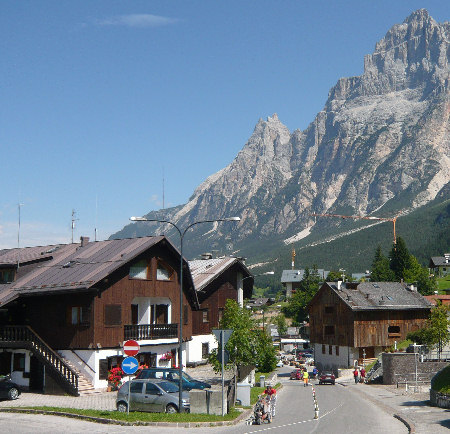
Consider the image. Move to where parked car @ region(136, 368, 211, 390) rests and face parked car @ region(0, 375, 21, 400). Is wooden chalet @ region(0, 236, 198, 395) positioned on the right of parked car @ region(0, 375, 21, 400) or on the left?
right

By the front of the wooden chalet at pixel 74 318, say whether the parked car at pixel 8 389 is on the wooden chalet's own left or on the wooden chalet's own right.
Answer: on the wooden chalet's own right

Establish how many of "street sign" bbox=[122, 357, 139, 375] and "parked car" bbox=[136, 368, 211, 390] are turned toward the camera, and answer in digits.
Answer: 1

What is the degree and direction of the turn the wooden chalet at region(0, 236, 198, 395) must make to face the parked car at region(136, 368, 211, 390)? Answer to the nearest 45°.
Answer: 0° — it already faces it

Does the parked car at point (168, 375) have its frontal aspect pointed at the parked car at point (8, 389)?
no

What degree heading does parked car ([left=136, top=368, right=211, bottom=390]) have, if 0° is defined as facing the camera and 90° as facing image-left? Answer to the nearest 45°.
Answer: approximately 270°

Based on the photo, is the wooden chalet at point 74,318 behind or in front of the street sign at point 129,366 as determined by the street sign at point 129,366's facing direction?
behind

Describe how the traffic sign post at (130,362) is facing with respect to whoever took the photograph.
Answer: facing the viewer

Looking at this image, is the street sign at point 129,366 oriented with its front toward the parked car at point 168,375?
no
